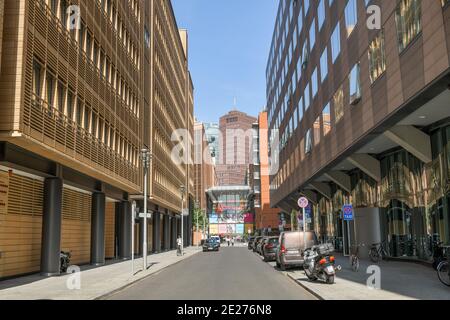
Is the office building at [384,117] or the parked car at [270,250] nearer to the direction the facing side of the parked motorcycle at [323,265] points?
the parked car

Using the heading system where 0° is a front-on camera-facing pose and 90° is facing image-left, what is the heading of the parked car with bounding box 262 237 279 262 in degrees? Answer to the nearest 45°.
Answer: approximately 180°

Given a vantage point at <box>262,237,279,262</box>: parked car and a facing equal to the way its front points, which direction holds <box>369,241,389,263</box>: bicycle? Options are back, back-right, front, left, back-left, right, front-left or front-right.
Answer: back-right

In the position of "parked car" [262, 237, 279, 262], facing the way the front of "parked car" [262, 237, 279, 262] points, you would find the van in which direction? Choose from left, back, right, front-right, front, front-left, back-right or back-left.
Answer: back

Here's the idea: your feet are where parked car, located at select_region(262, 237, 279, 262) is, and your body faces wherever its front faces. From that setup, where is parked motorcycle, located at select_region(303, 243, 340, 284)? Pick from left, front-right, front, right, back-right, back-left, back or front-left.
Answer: back

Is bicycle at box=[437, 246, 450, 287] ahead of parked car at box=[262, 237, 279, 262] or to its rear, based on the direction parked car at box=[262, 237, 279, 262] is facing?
to the rear

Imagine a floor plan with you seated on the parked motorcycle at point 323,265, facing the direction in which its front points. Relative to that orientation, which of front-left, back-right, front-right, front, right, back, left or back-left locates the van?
front-right

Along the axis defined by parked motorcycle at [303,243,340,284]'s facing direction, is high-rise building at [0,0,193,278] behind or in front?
in front
